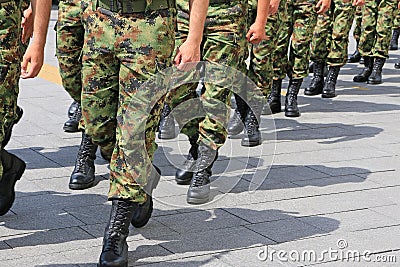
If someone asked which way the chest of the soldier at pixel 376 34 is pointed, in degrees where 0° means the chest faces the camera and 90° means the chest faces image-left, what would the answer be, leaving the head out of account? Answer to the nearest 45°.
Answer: approximately 45°

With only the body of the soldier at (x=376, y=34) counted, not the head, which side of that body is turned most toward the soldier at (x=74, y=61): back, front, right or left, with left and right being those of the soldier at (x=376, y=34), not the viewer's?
front

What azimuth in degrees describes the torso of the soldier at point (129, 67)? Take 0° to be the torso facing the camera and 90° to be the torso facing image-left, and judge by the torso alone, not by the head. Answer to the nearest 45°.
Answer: approximately 0°

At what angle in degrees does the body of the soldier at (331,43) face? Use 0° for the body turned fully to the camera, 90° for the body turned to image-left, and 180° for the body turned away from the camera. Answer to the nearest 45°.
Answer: approximately 45°

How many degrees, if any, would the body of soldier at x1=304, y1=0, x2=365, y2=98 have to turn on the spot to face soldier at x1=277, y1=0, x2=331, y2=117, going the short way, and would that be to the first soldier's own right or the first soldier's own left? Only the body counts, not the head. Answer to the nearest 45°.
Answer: approximately 45° to the first soldier's own left
